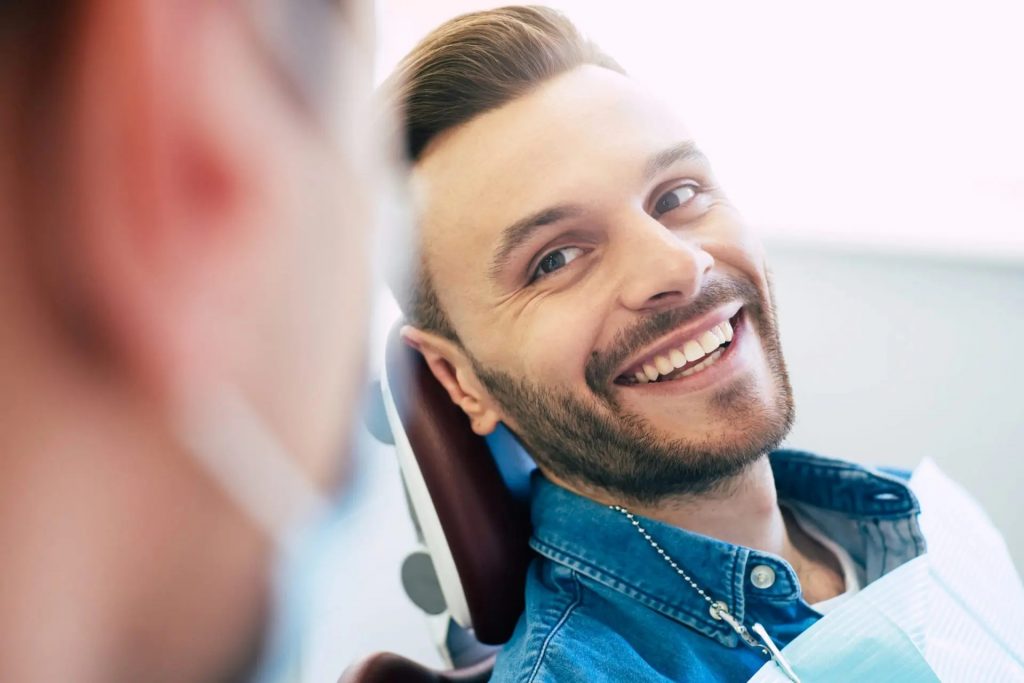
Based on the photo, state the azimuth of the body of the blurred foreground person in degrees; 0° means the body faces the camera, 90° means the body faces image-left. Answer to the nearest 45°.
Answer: approximately 225°

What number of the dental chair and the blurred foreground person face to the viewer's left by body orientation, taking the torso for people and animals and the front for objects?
0

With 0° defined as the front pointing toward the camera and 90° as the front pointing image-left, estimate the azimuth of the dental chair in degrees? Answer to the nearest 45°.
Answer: approximately 315°

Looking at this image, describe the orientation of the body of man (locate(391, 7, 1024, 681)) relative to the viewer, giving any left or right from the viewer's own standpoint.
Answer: facing the viewer and to the right of the viewer

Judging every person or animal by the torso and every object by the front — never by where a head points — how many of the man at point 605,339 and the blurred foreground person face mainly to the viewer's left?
0

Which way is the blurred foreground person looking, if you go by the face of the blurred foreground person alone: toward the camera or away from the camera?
away from the camera
